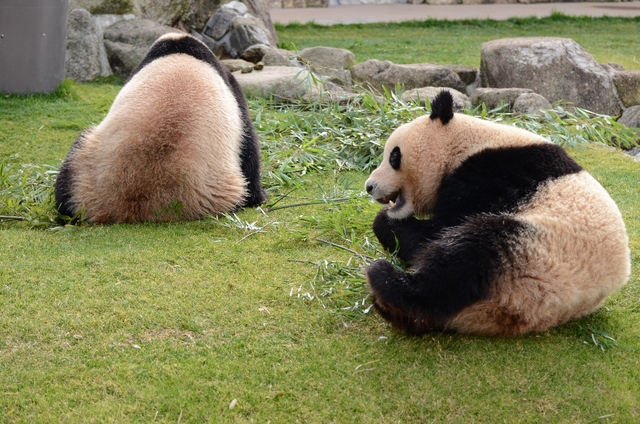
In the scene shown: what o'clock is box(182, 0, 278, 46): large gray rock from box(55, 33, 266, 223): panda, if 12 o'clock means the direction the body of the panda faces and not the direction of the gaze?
The large gray rock is roughly at 12 o'clock from the panda.

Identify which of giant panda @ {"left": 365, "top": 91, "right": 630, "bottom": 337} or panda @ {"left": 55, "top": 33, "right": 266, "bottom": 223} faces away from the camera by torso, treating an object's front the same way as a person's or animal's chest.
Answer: the panda

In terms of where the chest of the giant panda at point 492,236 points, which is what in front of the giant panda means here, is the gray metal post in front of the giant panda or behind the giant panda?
in front

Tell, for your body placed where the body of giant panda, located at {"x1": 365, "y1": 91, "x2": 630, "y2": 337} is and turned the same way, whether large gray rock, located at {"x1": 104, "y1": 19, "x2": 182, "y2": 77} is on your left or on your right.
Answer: on your right

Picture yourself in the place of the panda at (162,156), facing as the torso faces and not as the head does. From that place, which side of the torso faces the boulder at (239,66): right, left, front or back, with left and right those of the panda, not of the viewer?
front

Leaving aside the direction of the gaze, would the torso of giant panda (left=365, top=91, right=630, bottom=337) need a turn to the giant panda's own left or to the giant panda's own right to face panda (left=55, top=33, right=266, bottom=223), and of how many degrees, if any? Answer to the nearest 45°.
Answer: approximately 45° to the giant panda's own right

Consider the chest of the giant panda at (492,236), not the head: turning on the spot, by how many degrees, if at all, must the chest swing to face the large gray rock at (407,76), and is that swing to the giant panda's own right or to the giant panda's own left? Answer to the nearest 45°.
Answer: approximately 90° to the giant panda's own right

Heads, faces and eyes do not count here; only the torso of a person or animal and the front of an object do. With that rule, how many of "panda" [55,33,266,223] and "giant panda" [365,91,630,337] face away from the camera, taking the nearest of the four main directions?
1

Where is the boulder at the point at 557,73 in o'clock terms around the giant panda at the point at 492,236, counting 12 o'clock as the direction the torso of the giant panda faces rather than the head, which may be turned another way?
The boulder is roughly at 3 o'clock from the giant panda.

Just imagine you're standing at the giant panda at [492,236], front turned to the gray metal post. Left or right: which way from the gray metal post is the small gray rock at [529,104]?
right

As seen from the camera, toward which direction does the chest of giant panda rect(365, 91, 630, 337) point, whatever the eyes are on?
to the viewer's left

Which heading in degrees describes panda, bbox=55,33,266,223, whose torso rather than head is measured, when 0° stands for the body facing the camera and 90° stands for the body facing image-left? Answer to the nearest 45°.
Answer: approximately 180°

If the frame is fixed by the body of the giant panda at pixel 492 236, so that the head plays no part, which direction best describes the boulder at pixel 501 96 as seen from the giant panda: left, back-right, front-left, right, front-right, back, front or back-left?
right

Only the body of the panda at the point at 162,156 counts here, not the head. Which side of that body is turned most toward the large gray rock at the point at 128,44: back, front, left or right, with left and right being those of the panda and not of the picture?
front
